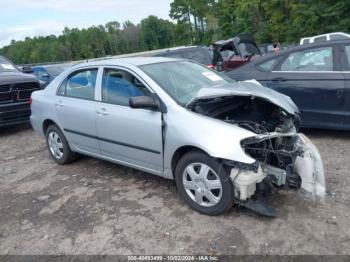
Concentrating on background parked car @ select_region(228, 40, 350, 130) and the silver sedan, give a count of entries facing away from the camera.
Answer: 0

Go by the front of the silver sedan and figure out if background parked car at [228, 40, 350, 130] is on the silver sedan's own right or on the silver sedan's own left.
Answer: on the silver sedan's own left

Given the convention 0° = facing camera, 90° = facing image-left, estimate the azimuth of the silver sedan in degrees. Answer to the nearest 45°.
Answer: approximately 315°

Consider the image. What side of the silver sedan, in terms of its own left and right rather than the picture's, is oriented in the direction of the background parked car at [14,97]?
back

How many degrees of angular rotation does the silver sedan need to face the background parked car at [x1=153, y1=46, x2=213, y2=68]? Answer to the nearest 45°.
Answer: approximately 135° to its left

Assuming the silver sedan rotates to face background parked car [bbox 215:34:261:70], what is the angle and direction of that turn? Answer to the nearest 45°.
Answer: approximately 135° to its left
